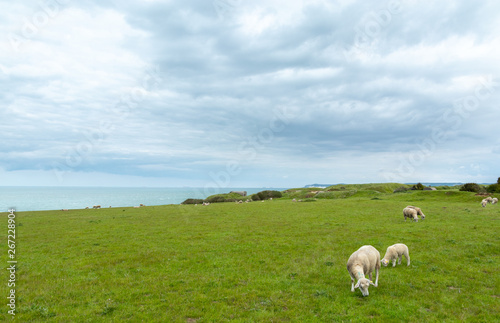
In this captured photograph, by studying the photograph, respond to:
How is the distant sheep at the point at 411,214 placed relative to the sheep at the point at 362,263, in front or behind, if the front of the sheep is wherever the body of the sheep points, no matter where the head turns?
behind

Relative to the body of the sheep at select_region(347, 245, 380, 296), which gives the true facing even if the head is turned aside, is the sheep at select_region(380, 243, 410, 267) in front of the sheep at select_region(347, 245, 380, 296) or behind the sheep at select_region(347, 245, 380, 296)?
behind

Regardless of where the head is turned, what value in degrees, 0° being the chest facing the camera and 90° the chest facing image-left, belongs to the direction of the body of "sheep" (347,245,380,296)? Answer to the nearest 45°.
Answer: approximately 45°
